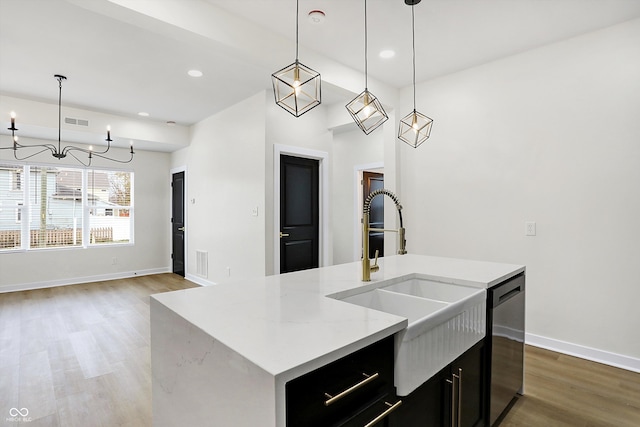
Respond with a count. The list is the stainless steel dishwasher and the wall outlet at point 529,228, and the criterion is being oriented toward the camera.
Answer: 1

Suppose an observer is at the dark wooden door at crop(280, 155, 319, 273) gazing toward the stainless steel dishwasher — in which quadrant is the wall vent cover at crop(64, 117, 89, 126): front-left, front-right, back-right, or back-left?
back-right

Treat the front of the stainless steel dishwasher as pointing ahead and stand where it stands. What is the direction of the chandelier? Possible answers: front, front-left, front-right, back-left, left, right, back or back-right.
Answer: back

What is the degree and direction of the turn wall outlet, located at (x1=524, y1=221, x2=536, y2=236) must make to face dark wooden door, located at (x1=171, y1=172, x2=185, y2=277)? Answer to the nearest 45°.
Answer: approximately 90° to its right

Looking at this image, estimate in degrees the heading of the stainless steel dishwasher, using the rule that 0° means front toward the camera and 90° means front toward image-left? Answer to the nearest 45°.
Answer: approximately 270°

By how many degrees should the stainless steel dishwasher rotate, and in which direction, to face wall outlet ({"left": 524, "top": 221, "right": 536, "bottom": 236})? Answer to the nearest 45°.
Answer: approximately 90° to its left

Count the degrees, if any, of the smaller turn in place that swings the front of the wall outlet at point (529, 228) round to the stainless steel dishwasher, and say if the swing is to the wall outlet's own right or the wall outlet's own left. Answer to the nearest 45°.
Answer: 0° — it already faces it
